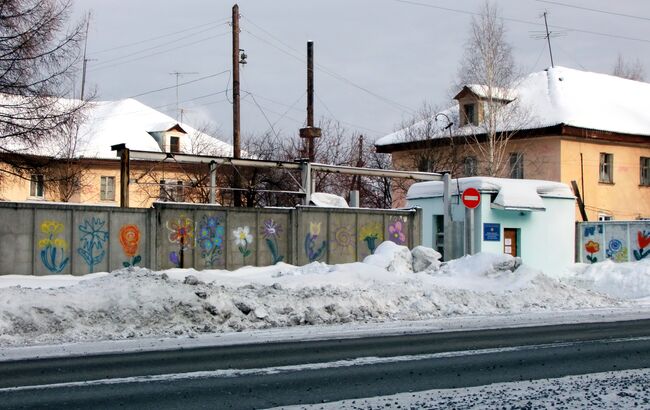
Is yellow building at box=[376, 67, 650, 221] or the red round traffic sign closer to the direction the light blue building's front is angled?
the red round traffic sign

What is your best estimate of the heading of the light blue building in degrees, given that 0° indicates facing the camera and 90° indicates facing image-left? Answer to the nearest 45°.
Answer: approximately 0°

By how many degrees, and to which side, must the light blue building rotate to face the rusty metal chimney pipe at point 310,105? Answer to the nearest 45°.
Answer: approximately 90° to its right

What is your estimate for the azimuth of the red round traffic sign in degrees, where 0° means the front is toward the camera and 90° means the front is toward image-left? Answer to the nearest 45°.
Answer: approximately 0°

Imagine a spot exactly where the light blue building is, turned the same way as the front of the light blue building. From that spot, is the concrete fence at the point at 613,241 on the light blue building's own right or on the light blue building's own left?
on the light blue building's own left

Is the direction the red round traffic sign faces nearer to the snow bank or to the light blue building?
the snow bank

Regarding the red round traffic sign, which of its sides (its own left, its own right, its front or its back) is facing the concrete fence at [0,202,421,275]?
right

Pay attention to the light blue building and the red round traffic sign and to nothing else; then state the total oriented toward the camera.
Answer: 2

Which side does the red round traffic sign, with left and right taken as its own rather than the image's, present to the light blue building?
back

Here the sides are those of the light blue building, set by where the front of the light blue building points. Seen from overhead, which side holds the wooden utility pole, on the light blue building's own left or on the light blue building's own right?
on the light blue building's own right
